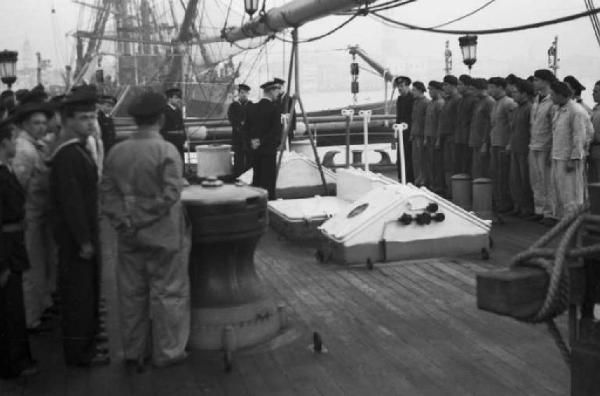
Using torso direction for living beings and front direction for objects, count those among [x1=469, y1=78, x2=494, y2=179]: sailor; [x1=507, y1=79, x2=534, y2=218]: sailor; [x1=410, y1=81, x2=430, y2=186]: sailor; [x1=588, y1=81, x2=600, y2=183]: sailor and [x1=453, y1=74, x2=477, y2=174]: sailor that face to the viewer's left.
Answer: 5

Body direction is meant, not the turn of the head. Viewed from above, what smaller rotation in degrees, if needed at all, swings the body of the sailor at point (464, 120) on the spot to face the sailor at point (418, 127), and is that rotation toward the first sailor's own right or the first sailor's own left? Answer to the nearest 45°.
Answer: approximately 45° to the first sailor's own right

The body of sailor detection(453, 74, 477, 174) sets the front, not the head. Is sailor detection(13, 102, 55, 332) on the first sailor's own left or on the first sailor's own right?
on the first sailor's own left

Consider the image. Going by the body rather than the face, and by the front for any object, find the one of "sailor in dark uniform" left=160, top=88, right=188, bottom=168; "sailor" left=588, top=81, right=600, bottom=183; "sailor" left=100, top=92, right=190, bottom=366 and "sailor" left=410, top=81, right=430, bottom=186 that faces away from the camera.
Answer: "sailor" left=100, top=92, right=190, bottom=366

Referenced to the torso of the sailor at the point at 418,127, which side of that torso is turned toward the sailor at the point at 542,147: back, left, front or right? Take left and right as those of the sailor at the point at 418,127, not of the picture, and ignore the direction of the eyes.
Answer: left

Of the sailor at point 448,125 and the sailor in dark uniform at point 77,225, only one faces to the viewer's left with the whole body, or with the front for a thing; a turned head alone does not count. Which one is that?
the sailor

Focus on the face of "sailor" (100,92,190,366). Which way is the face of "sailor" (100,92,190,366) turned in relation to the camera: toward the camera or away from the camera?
away from the camera

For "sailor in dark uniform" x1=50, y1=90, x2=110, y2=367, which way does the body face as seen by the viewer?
to the viewer's right

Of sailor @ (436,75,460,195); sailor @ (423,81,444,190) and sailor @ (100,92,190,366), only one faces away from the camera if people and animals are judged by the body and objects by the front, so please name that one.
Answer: sailor @ (100,92,190,366)

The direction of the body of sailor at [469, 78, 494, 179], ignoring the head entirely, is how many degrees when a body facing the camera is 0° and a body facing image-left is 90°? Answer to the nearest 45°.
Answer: approximately 90°

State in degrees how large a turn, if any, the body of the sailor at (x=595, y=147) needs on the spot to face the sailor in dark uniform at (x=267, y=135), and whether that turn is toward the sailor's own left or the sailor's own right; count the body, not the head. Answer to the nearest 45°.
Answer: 0° — they already face them

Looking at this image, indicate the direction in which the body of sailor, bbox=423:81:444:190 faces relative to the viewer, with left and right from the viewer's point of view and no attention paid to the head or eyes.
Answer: facing to the left of the viewer

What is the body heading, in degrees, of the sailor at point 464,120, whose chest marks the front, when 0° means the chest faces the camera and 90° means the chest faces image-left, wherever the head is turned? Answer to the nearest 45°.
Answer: approximately 90°

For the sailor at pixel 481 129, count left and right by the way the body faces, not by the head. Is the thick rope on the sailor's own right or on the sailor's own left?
on the sailor's own left

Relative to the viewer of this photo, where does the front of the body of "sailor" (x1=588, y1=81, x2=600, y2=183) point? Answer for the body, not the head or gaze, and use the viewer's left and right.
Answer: facing to the left of the viewer

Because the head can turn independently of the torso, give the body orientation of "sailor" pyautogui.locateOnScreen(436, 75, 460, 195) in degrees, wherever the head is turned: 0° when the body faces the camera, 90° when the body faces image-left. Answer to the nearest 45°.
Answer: approximately 90°

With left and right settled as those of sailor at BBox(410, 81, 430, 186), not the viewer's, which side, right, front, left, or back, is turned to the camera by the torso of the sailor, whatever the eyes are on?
left
